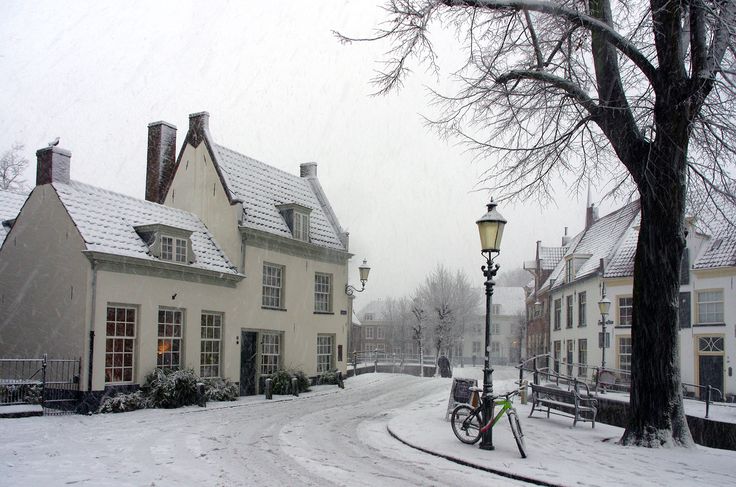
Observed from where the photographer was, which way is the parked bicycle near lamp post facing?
facing the viewer and to the right of the viewer

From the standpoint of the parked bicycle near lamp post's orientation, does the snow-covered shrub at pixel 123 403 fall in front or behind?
behind

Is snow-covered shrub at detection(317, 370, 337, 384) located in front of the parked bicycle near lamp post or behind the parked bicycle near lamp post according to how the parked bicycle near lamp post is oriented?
behind

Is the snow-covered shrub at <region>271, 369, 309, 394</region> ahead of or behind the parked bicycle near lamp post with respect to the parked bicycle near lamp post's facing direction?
behind

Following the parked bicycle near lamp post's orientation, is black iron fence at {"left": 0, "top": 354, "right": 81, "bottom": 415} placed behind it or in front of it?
behind

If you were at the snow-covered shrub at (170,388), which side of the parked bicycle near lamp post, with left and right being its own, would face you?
back

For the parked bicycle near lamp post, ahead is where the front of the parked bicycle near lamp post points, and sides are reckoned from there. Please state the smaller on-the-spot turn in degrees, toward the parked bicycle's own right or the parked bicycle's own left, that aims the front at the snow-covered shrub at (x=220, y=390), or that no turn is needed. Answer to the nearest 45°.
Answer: approximately 180°

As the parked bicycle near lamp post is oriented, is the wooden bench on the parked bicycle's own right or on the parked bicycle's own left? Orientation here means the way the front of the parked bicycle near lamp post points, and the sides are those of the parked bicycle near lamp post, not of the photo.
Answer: on the parked bicycle's own left
